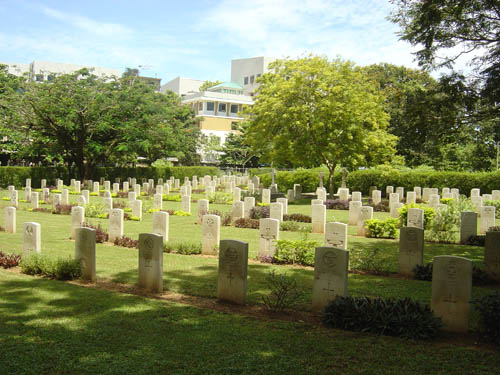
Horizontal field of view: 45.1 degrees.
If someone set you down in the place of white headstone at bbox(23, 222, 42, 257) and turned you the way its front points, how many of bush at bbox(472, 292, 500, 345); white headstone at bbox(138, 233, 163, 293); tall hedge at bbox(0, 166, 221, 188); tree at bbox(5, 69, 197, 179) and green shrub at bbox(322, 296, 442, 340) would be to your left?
3

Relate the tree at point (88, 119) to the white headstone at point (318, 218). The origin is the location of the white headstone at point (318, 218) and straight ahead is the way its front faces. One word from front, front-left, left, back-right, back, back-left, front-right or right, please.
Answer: back-right

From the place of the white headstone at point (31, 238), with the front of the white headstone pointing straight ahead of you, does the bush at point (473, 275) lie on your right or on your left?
on your left

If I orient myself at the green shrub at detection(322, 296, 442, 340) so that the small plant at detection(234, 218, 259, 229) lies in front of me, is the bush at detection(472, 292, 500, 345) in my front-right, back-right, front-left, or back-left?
back-right

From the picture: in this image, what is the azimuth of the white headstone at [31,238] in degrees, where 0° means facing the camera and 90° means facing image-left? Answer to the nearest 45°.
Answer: approximately 45°

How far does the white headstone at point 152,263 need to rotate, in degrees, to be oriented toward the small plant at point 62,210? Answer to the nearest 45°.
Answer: approximately 135° to its right

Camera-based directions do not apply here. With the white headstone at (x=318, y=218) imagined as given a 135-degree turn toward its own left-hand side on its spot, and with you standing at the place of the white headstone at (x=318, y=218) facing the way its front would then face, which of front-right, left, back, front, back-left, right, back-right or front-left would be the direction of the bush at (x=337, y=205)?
front-left

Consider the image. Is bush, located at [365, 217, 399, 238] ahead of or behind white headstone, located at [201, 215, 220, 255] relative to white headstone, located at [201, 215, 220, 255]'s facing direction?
behind

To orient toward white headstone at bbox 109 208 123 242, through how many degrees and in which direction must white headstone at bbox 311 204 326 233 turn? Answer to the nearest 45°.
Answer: approximately 45° to its right
